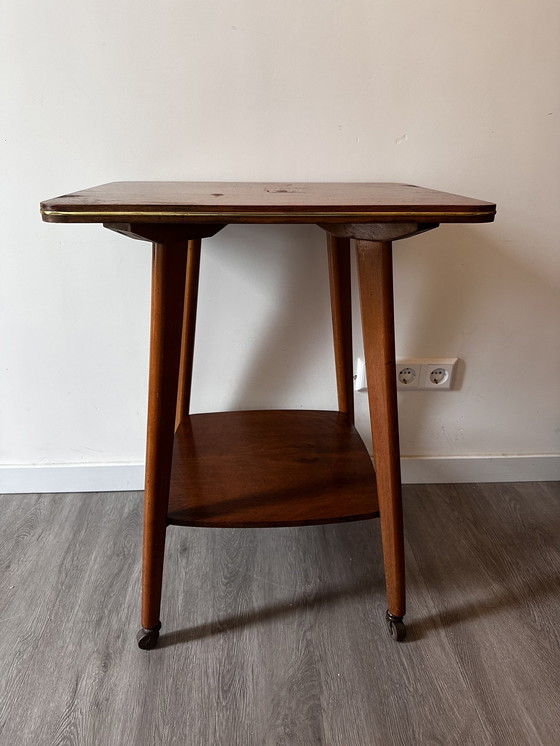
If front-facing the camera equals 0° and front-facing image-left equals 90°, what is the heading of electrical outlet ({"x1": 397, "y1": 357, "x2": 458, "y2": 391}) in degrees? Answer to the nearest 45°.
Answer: approximately 0°
